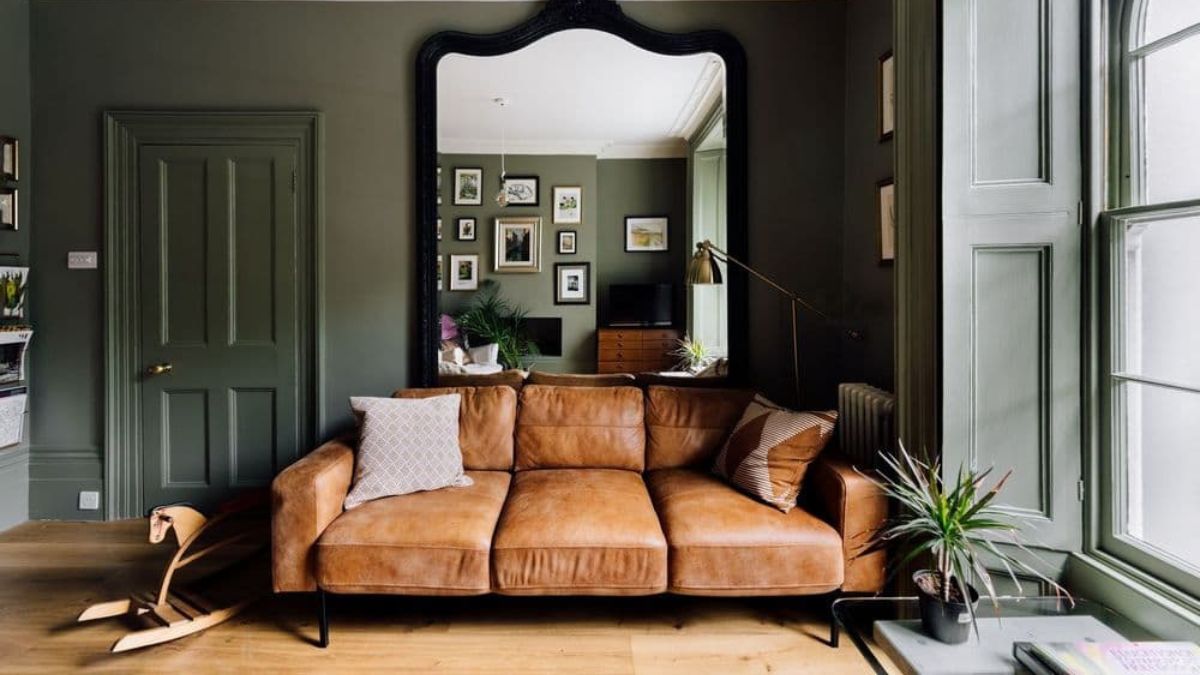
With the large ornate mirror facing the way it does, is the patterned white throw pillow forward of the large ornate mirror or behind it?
forward

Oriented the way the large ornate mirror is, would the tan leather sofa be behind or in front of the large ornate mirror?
in front

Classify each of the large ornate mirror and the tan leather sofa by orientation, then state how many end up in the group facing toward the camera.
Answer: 2

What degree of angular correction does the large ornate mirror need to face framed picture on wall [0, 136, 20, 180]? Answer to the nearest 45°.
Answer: approximately 90° to its right

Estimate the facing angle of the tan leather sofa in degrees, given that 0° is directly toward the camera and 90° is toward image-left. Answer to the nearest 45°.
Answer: approximately 0°

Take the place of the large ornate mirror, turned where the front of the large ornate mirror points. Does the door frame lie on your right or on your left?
on your right

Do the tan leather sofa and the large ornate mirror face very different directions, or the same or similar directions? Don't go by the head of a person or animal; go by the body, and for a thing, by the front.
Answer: same or similar directions

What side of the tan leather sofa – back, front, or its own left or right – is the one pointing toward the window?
left

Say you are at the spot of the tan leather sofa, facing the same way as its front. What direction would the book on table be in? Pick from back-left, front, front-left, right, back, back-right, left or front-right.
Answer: front-left

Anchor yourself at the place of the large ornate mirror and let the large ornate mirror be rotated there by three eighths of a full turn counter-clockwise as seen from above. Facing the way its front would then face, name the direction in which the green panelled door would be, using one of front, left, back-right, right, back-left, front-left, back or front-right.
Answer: back-left

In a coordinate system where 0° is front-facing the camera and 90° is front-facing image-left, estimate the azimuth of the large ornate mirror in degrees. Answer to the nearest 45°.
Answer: approximately 0°

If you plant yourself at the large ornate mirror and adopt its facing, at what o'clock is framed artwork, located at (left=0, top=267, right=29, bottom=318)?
The framed artwork is roughly at 3 o'clock from the large ornate mirror.
